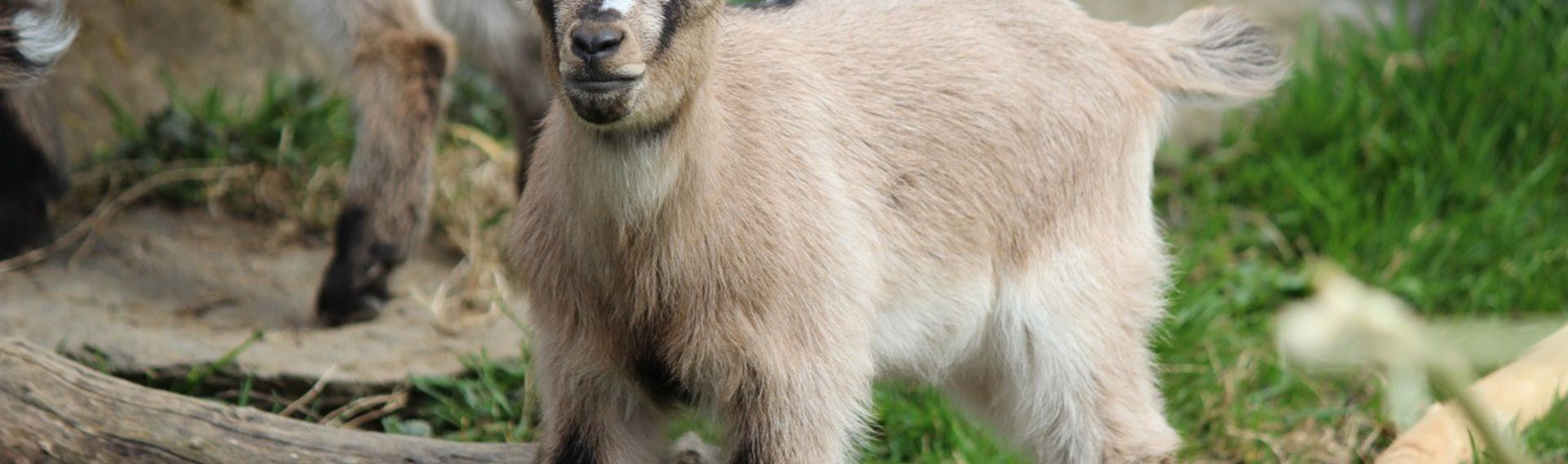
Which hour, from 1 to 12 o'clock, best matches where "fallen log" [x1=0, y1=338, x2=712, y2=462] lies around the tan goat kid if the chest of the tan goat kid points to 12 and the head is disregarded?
The fallen log is roughly at 1 o'clock from the tan goat kid.

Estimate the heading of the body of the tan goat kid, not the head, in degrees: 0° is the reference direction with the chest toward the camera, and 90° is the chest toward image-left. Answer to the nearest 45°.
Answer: approximately 45°
